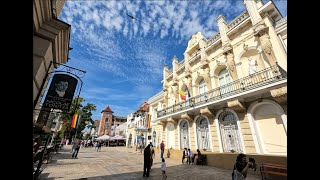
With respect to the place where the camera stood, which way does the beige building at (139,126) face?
facing the viewer and to the left of the viewer

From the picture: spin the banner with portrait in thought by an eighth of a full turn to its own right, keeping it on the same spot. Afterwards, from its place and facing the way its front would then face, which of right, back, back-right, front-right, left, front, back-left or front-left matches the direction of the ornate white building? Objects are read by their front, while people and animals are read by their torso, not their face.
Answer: back-left

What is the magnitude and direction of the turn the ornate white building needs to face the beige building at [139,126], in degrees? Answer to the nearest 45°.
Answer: approximately 90° to its right

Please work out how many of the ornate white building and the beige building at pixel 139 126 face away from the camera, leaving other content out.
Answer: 0

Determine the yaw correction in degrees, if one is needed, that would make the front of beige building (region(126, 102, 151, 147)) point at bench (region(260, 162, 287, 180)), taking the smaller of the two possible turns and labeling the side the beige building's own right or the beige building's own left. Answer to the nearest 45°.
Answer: approximately 45° to the beige building's own left

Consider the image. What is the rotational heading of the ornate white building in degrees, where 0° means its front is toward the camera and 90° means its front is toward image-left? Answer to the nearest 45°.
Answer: approximately 45°

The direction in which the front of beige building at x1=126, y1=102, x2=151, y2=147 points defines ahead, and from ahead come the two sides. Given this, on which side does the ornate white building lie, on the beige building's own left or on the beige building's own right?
on the beige building's own left

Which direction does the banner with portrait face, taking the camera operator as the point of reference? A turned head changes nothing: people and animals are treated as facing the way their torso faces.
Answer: facing the viewer
